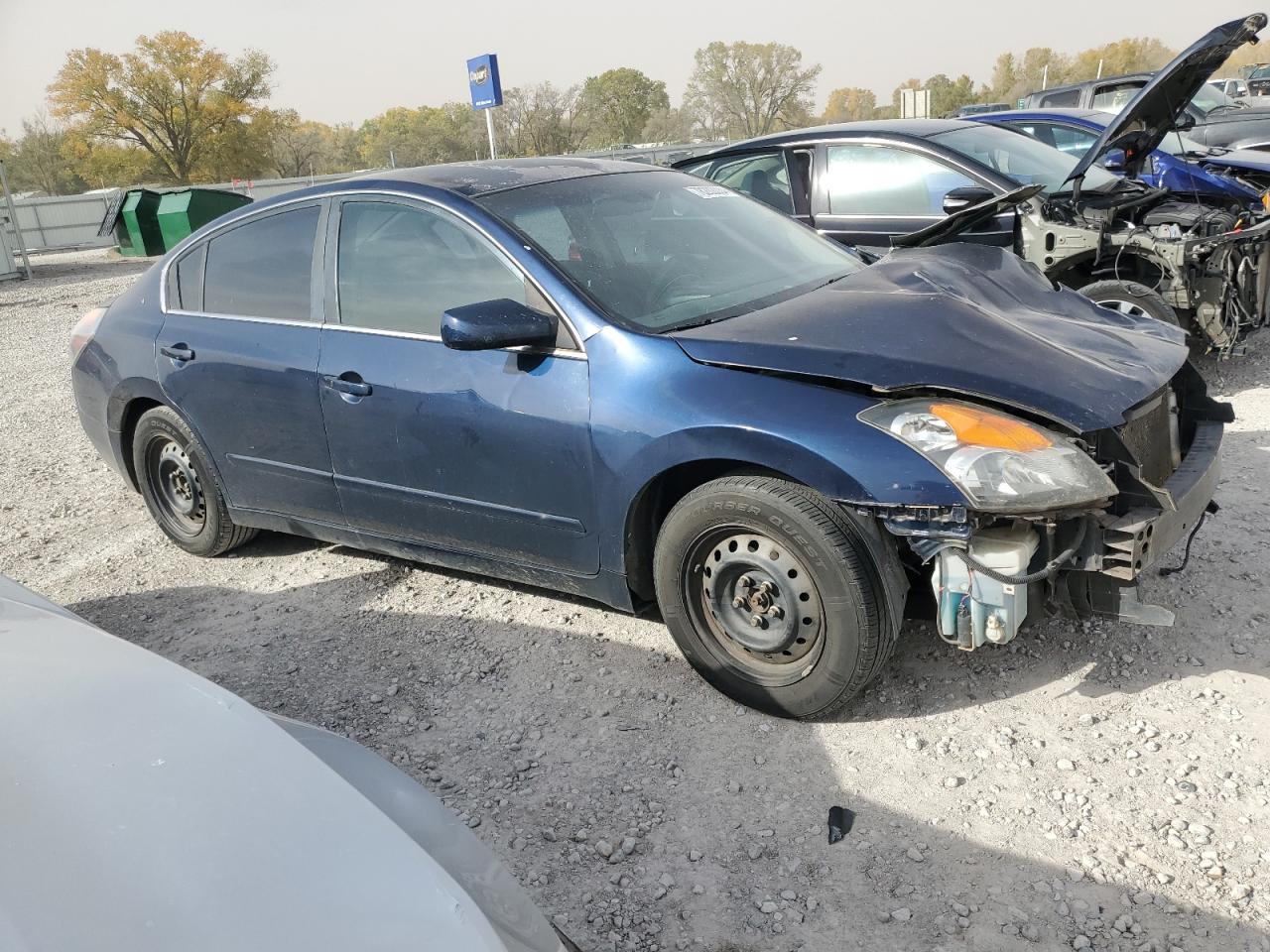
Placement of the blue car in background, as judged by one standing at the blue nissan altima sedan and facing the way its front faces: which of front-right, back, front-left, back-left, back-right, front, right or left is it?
left

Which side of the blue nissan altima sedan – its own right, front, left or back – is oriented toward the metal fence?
back

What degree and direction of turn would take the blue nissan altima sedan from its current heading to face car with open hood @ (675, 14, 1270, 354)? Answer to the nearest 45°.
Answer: approximately 90° to its left

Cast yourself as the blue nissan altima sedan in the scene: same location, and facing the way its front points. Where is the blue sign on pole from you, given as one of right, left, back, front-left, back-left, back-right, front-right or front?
back-left

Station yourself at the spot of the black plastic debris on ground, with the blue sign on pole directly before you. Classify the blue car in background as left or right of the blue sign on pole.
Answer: right

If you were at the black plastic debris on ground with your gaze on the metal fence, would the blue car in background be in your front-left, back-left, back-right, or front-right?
front-right

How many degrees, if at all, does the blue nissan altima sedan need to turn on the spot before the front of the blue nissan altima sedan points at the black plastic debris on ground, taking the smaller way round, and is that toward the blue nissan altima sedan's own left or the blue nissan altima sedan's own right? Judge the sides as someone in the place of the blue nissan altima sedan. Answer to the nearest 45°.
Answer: approximately 45° to the blue nissan altima sedan's own right

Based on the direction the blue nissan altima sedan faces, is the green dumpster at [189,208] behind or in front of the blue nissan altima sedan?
behind

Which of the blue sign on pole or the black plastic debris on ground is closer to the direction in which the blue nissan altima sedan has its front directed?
the black plastic debris on ground

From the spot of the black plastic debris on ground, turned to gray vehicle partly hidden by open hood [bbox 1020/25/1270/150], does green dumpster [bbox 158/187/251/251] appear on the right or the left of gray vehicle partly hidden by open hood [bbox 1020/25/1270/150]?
left
